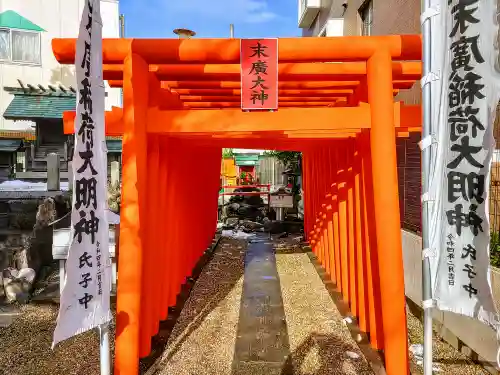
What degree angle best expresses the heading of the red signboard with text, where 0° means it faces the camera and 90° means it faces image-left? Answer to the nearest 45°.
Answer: approximately 0°

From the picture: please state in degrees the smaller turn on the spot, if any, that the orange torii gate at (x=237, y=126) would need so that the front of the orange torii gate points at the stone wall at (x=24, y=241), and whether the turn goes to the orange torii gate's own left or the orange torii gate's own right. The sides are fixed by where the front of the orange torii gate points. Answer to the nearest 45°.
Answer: approximately 135° to the orange torii gate's own right

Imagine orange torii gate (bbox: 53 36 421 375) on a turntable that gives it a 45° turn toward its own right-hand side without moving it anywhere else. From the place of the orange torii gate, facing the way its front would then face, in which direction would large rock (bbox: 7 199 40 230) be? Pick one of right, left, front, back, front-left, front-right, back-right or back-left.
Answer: right

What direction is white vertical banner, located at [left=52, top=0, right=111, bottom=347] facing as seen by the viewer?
toward the camera

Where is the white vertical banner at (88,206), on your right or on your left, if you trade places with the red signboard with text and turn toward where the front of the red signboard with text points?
on your right

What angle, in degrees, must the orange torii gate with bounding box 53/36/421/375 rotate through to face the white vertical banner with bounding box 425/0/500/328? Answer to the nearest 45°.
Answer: approximately 45° to its left

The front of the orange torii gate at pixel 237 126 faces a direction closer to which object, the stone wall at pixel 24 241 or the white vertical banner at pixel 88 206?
the white vertical banner

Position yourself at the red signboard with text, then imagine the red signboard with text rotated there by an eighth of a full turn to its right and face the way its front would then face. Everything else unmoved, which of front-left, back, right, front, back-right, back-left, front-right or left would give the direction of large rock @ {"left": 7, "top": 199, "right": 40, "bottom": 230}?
right

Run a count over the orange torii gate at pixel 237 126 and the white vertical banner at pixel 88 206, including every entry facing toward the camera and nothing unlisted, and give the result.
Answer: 2

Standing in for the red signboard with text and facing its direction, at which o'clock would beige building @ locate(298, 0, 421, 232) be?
The beige building is roughly at 7 o'clock from the red signboard with text.
